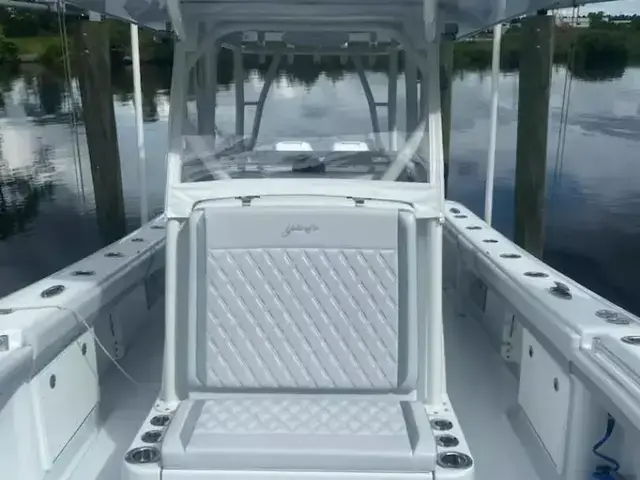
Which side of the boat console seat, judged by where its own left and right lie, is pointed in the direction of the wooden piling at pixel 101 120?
back

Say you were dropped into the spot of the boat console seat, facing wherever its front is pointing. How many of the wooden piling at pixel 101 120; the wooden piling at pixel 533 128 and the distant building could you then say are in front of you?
0

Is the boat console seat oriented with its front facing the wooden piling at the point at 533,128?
no

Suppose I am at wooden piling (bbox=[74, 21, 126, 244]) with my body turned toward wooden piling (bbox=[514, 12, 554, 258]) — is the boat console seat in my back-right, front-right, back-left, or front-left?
front-right

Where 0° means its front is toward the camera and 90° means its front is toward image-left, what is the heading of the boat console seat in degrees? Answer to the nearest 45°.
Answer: approximately 0°

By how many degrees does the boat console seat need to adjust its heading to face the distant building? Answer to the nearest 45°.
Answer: approximately 135° to its left
